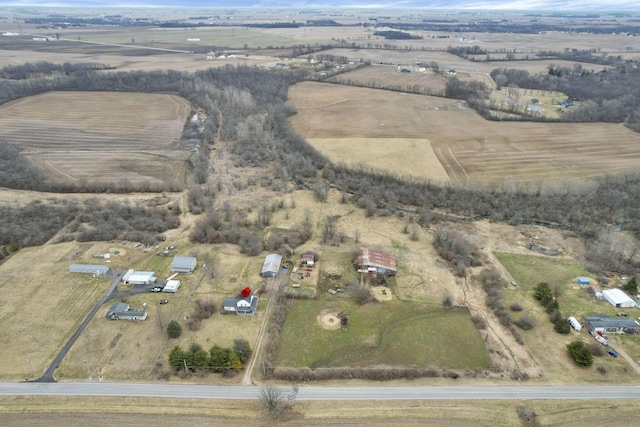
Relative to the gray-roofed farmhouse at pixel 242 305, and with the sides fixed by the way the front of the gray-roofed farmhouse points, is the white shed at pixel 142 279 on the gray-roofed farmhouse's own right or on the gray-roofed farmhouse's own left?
on the gray-roofed farmhouse's own right

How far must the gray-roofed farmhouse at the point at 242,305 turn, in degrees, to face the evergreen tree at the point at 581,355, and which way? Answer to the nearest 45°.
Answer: approximately 45° to its left

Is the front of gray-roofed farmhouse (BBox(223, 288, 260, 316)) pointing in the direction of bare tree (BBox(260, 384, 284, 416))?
yes

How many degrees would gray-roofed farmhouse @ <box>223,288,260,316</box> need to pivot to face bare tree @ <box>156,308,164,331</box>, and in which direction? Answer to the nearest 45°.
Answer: approximately 90° to its right

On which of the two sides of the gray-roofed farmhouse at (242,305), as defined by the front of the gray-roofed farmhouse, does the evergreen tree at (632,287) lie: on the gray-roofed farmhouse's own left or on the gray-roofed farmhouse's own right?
on the gray-roofed farmhouse's own left

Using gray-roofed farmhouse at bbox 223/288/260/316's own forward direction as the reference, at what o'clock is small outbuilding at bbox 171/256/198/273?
The small outbuilding is roughly at 5 o'clock from the gray-roofed farmhouse.

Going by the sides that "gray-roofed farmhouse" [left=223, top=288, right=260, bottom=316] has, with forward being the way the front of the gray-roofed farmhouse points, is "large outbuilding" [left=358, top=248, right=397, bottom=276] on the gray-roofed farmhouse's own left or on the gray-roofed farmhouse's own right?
on the gray-roofed farmhouse's own left

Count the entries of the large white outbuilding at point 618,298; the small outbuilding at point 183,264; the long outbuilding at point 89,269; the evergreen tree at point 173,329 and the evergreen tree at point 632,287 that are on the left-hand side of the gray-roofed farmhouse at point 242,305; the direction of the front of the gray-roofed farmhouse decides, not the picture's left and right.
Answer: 2

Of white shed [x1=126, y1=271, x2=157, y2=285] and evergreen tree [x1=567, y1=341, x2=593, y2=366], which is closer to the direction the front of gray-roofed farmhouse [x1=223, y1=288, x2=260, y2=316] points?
the evergreen tree

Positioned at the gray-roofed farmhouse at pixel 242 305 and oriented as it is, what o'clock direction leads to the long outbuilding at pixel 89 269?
The long outbuilding is roughly at 4 o'clock from the gray-roofed farmhouse.

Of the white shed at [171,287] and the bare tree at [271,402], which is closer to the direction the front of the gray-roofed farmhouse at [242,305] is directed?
the bare tree

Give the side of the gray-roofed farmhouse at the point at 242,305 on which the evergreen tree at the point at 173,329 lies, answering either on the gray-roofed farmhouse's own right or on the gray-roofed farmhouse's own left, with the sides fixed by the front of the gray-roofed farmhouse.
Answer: on the gray-roofed farmhouse's own right

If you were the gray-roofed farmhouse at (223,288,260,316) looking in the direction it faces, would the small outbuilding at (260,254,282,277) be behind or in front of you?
behind

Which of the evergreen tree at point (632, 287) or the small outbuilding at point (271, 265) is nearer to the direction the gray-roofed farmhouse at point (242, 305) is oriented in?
the evergreen tree

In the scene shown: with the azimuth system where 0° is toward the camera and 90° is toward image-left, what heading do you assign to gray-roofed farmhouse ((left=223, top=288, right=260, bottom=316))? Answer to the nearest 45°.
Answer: approximately 0°
